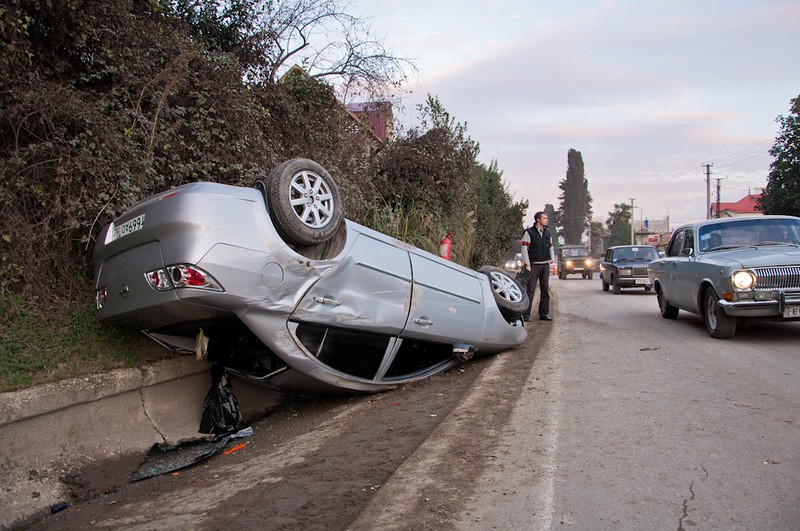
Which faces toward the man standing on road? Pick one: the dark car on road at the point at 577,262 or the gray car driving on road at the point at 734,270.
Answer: the dark car on road

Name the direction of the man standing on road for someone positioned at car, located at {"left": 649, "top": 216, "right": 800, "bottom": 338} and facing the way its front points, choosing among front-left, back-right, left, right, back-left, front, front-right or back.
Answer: back-right

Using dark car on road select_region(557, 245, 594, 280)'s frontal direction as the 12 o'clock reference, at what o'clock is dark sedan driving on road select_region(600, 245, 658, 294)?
The dark sedan driving on road is roughly at 12 o'clock from the dark car on road.

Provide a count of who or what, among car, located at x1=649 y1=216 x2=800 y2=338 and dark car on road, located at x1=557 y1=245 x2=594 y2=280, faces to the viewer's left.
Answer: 0

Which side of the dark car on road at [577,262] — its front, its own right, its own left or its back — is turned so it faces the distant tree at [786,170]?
left

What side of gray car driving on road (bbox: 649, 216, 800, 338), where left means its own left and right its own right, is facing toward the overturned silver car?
right

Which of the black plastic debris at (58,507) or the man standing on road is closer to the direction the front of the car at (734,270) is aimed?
the black plastic debris

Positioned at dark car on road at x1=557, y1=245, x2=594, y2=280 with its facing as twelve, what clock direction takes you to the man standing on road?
The man standing on road is roughly at 12 o'clock from the dark car on road.

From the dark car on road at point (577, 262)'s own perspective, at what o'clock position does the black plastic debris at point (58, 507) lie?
The black plastic debris is roughly at 12 o'clock from the dark car on road.

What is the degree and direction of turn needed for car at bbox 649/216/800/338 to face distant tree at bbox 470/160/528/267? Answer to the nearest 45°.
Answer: approximately 180°

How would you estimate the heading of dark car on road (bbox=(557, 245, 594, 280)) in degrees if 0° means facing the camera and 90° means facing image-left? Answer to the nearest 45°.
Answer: approximately 0°

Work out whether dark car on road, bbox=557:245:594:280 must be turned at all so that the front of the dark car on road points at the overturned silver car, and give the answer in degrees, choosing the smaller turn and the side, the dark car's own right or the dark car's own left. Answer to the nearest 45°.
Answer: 0° — it already faces it

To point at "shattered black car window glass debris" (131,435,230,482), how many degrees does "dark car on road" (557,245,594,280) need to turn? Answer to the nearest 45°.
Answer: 0° — it already faces it

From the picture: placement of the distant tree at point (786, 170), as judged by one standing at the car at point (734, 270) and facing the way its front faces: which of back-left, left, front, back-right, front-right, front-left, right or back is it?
back-left
